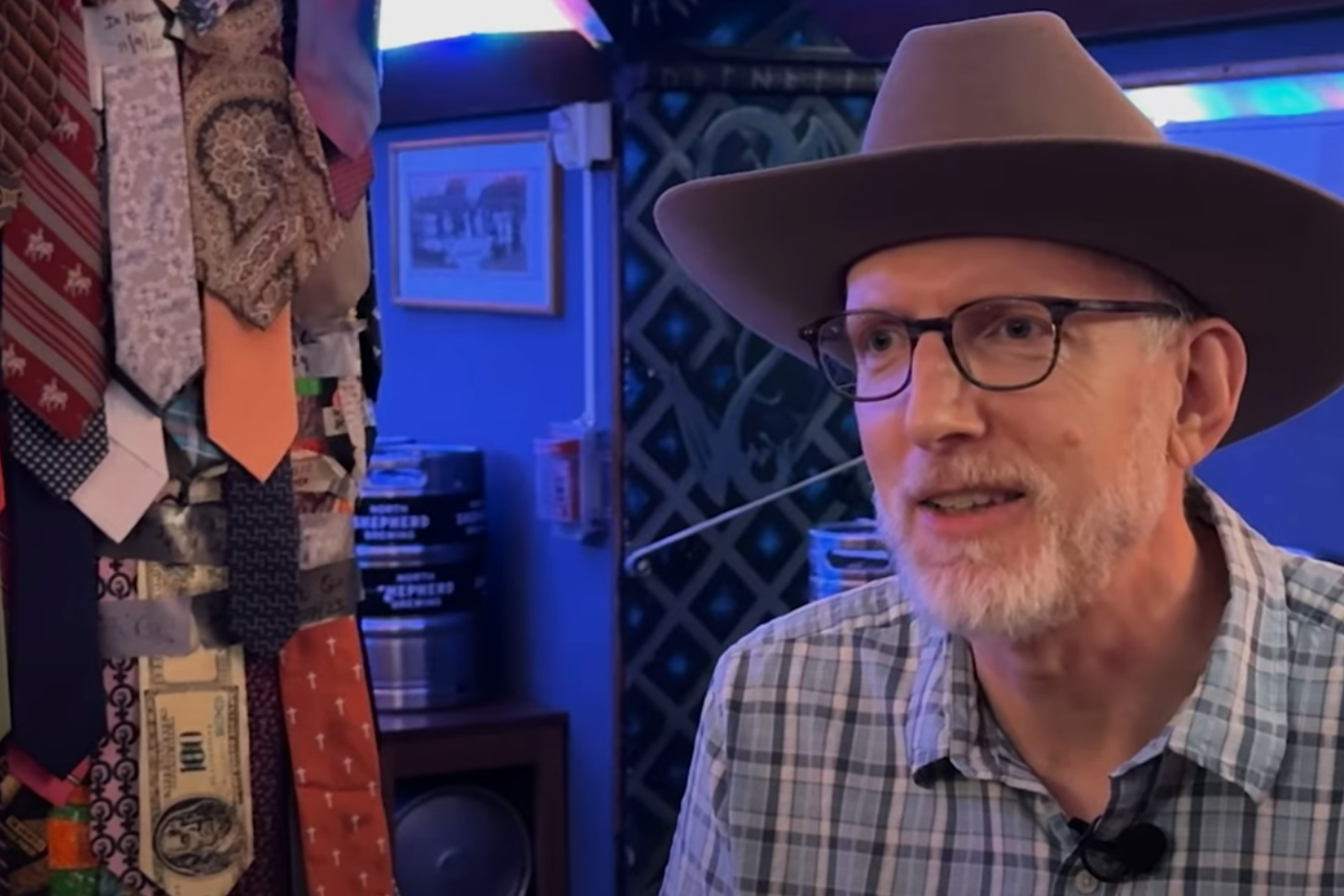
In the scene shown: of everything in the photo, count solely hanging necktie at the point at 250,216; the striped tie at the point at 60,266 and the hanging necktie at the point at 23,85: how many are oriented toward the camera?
3

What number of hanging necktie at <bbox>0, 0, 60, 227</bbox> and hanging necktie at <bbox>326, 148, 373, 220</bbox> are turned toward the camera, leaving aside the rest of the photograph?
2

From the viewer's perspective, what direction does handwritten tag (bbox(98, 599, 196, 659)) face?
toward the camera

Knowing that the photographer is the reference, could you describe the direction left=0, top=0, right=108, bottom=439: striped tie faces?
facing the viewer

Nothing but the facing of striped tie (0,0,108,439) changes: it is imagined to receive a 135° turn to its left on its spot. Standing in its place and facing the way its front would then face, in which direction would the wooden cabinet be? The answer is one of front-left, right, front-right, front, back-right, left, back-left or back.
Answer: front

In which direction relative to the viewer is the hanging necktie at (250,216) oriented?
toward the camera

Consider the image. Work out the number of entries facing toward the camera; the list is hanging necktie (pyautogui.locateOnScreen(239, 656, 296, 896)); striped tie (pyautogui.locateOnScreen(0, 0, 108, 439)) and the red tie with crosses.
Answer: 3

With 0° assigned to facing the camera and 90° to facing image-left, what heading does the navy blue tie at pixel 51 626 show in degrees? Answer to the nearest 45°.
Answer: approximately 0°

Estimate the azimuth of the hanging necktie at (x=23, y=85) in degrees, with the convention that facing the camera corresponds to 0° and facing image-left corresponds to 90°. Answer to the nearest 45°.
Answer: approximately 0°
